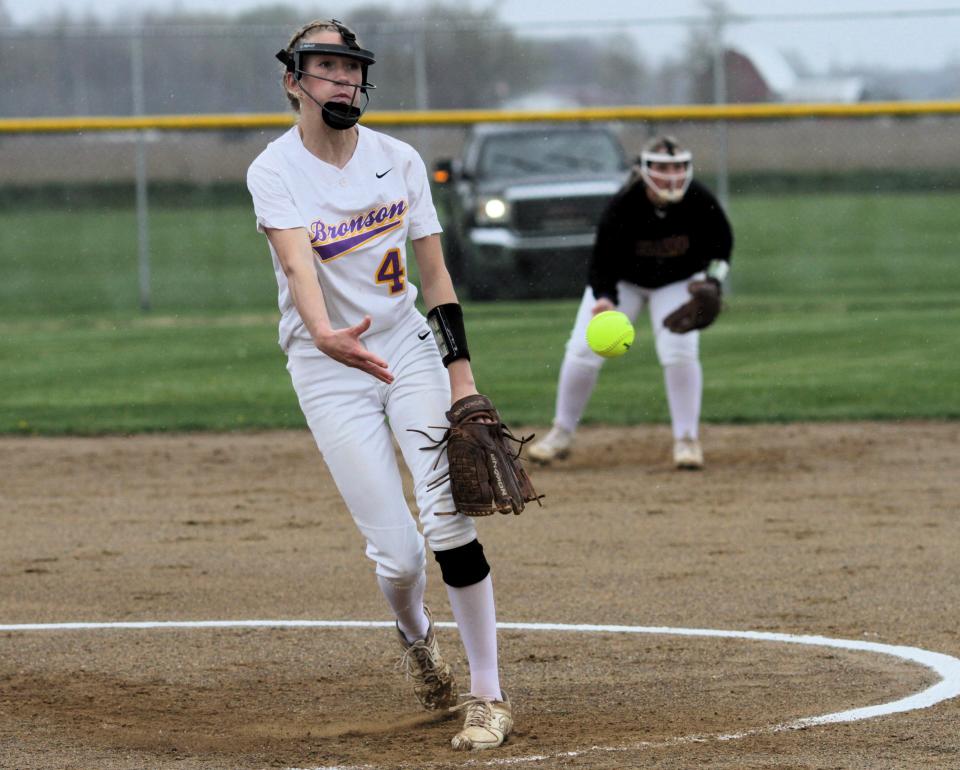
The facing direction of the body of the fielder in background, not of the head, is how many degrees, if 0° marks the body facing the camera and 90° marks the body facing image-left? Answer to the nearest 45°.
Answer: approximately 0°

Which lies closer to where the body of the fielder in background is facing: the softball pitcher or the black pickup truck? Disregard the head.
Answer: the softball pitcher

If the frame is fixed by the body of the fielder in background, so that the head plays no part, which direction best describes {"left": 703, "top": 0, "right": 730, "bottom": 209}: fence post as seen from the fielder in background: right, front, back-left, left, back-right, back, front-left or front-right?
back

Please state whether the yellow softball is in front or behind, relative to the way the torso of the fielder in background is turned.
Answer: in front

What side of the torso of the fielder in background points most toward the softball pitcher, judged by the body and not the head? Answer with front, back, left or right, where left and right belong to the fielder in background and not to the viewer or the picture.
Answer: front

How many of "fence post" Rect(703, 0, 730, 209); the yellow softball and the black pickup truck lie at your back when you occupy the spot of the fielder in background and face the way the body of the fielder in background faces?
2

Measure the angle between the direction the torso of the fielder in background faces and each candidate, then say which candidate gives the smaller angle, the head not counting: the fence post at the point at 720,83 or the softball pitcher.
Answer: the softball pitcher

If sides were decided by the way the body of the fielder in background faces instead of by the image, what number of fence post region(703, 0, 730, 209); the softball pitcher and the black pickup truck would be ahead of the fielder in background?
1

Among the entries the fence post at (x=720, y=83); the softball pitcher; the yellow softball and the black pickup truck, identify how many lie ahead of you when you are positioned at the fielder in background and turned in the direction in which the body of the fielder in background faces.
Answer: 2

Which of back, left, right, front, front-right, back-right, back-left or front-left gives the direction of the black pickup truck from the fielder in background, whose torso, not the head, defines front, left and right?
back
